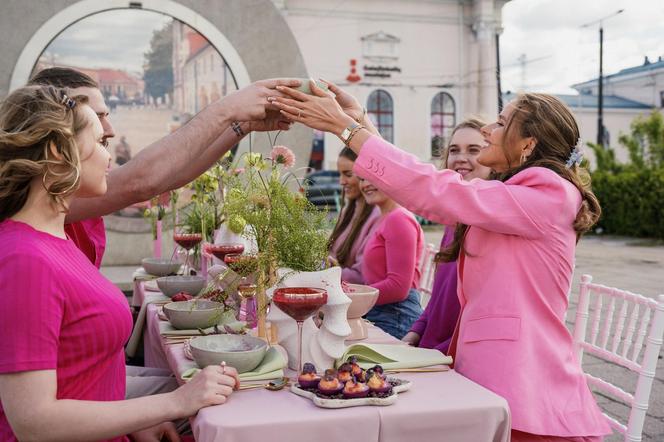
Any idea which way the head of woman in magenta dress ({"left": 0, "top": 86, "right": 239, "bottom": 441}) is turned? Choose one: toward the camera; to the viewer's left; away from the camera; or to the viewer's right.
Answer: to the viewer's right

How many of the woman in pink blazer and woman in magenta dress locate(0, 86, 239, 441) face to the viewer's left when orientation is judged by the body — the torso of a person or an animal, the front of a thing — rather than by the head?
1

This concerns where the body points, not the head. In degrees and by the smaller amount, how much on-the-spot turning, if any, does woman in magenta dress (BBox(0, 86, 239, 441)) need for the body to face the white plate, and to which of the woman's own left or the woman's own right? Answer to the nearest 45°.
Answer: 0° — they already face it

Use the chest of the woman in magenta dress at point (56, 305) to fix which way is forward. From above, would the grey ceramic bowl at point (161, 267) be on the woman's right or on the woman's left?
on the woman's left

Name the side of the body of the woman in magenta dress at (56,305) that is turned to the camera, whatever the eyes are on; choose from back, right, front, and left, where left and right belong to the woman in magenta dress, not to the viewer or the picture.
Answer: right

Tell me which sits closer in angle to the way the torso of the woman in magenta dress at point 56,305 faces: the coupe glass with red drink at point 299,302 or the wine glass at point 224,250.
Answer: the coupe glass with red drink

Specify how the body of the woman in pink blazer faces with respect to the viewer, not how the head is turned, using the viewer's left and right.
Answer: facing to the left of the viewer

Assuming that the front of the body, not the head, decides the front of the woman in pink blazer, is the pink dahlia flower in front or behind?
in front

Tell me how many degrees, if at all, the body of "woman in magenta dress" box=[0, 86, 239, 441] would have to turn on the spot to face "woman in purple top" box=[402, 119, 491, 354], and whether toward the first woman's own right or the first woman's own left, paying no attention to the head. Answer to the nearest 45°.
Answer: approximately 45° to the first woman's own left

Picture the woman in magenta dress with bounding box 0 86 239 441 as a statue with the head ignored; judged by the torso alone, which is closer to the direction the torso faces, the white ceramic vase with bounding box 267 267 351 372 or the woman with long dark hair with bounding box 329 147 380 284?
the white ceramic vase

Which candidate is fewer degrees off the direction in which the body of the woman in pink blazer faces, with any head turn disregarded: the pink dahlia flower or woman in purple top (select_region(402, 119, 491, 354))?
the pink dahlia flower

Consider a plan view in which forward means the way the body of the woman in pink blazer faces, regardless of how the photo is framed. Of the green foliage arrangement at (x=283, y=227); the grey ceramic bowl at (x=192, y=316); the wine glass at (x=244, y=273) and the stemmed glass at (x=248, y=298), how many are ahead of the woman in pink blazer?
4

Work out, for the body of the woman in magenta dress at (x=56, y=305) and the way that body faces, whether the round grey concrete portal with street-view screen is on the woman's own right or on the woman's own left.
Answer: on the woman's own left

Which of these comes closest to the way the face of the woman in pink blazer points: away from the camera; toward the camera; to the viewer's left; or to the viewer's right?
to the viewer's left

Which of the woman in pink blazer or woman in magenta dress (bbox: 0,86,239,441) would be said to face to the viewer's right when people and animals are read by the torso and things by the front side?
the woman in magenta dress
